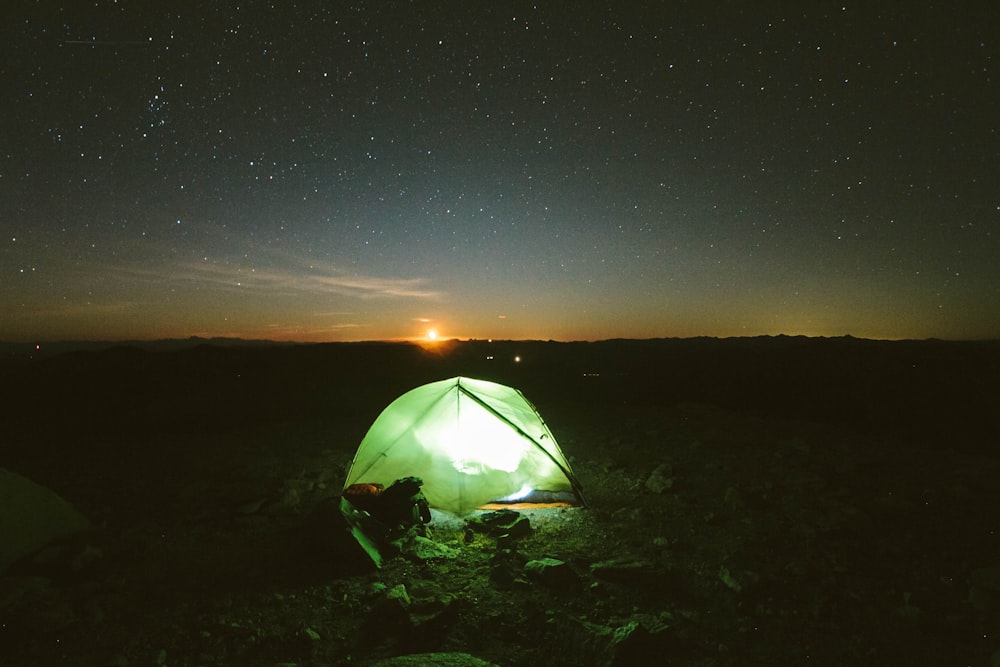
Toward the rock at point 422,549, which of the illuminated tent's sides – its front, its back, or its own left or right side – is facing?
front

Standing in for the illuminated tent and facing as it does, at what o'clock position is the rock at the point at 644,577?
The rock is roughly at 11 o'clock from the illuminated tent.

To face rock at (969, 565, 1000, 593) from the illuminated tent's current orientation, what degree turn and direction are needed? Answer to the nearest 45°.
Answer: approximately 45° to its left

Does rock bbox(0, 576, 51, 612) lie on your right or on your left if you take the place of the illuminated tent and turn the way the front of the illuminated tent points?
on your right

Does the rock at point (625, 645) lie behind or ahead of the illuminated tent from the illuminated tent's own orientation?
ahead

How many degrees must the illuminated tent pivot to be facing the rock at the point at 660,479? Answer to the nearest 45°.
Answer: approximately 90° to its left

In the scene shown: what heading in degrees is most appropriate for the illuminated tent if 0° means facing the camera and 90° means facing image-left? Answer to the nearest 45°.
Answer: approximately 0°

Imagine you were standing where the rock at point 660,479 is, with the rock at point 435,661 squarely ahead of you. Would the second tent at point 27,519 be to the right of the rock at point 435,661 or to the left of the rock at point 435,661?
right
